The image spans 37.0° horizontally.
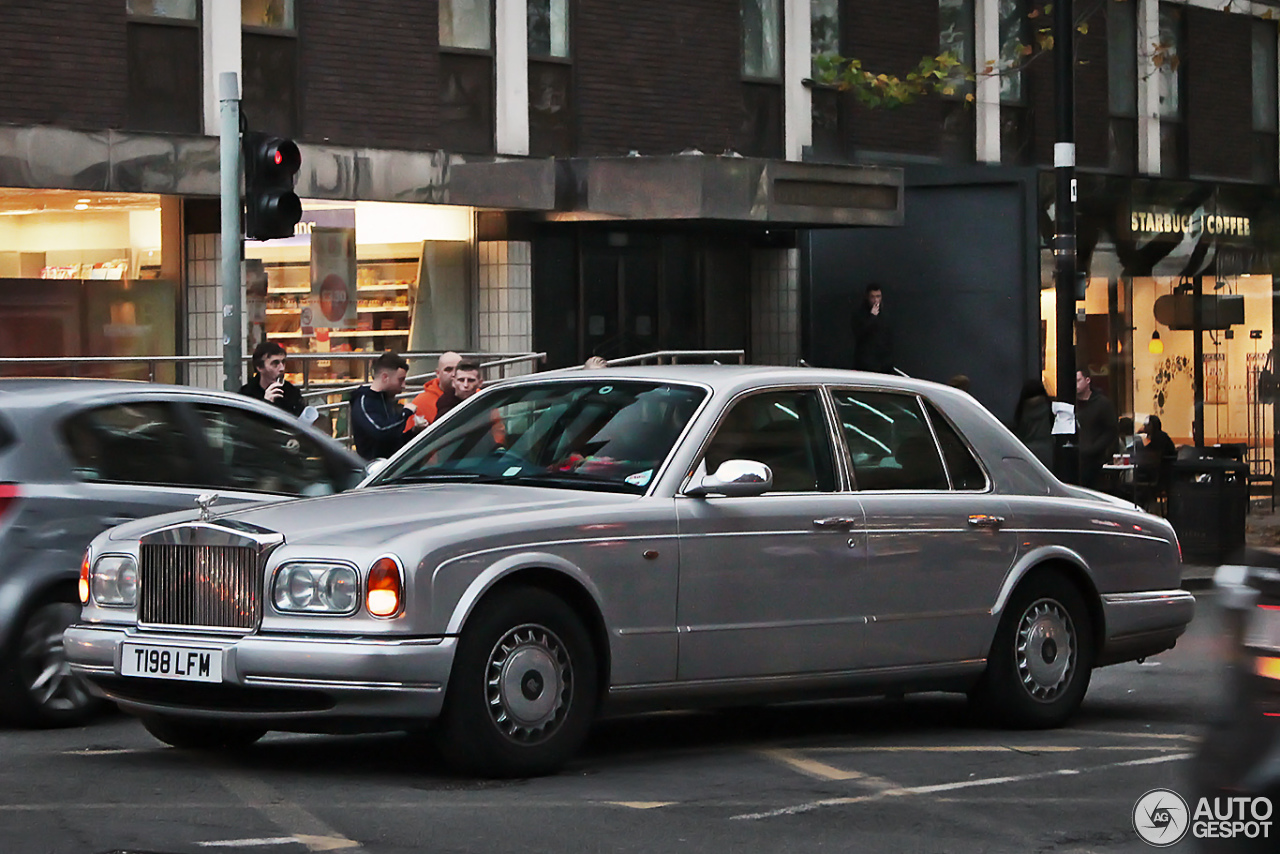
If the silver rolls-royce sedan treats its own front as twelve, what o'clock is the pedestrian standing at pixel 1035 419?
The pedestrian standing is roughly at 5 o'clock from the silver rolls-royce sedan.

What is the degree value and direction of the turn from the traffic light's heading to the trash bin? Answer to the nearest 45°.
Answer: approximately 90° to its left

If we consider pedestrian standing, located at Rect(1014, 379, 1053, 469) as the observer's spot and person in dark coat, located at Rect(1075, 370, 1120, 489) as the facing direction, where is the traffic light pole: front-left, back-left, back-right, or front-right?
back-right

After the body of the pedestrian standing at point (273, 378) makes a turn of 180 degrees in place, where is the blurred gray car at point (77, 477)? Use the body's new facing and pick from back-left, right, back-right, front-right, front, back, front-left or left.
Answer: back-left

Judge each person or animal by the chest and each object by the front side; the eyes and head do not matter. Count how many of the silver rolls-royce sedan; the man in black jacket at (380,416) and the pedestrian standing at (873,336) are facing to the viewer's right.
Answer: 1

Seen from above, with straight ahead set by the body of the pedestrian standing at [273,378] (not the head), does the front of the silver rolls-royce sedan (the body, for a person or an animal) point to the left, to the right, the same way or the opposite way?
to the right

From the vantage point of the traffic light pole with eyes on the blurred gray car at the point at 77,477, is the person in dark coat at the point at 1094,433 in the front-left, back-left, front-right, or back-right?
back-left

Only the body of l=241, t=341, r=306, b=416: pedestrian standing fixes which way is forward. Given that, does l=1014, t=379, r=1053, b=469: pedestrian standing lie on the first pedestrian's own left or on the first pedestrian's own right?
on the first pedestrian's own left

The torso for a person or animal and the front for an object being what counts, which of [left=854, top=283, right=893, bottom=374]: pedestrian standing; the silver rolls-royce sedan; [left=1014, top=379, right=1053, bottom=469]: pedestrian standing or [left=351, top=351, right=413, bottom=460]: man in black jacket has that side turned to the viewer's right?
the man in black jacket
